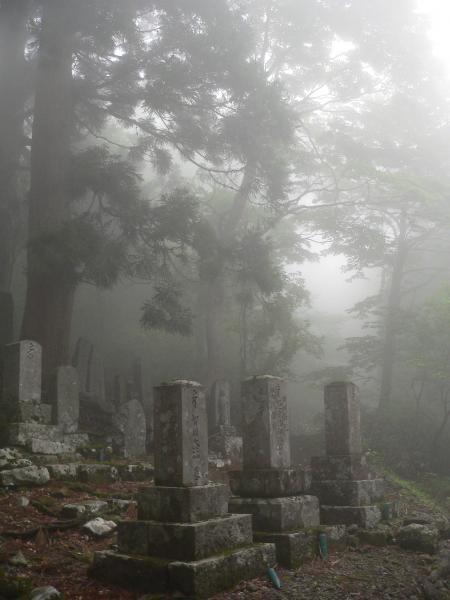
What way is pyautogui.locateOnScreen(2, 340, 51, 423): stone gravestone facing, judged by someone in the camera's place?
facing the viewer and to the right of the viewer

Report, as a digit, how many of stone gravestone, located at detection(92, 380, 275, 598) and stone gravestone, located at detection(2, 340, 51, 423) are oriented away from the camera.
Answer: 0

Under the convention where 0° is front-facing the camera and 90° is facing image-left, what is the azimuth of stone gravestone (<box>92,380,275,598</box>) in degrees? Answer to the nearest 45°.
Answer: approximately 315°

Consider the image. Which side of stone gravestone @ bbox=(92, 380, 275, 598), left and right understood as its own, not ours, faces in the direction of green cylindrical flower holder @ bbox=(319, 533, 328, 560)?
left

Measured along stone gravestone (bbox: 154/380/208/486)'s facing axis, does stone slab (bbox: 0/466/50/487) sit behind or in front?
behind

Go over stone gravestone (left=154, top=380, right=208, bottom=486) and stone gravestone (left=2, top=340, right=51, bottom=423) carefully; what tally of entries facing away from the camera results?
0

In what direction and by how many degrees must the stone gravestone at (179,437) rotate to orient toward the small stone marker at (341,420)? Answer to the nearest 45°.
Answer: approximately 90° to its left

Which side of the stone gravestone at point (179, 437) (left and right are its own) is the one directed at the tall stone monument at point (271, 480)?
left

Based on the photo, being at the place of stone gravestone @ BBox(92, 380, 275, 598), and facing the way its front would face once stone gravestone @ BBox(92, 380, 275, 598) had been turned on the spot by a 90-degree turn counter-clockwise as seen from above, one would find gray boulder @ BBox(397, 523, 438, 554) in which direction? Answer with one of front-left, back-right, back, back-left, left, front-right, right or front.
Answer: front

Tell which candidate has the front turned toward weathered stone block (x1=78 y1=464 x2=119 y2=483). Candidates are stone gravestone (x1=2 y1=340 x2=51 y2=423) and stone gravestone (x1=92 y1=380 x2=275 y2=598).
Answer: stone gravestone (x1=2 y1=340 x2=51 y2=423)
